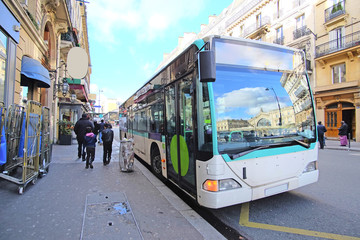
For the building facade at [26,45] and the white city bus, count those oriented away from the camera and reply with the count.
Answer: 0

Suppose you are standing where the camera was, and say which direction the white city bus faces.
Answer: facing the viewer and to the right of the viewer

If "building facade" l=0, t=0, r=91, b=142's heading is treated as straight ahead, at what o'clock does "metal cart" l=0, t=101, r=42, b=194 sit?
The metal cart is roughly at 3 o'clock from the building facade.

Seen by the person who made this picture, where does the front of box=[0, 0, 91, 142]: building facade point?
facing to the right of the viewer

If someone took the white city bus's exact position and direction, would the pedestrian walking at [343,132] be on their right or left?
on their left

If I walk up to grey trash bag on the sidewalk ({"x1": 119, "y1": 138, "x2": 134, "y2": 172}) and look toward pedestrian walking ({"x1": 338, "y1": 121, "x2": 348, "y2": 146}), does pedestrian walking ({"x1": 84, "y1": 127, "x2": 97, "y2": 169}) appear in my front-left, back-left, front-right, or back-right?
back-left

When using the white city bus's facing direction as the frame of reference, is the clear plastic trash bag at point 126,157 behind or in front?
behind

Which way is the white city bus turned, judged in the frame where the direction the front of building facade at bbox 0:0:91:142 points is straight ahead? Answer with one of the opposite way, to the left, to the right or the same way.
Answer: to the right
